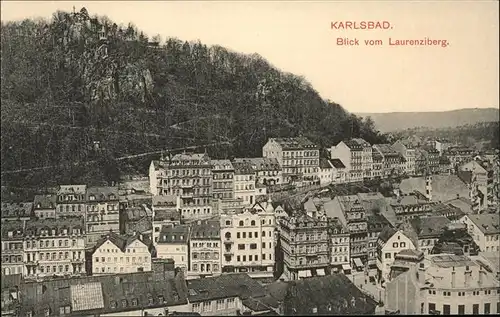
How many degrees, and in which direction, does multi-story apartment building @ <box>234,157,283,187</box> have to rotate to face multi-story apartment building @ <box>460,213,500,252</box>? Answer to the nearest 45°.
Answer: approximately 90° to its left

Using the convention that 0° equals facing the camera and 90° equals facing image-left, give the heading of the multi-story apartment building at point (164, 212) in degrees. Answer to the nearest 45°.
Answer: approximately 0°

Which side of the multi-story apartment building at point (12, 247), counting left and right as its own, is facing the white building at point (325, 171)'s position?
left

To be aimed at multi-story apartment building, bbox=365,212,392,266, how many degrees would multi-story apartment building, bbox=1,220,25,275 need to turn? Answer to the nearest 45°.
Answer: approximately 90° to its left

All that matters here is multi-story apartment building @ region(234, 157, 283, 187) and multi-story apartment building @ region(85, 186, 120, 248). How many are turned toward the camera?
2

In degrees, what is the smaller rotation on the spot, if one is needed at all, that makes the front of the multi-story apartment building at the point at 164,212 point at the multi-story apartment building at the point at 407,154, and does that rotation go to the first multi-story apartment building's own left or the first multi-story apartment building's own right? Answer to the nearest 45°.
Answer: approximately 90° to the first multi-story apartment building's own left

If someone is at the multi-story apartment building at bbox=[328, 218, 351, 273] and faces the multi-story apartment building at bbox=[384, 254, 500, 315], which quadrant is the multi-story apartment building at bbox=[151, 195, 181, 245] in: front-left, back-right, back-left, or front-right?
back-right
